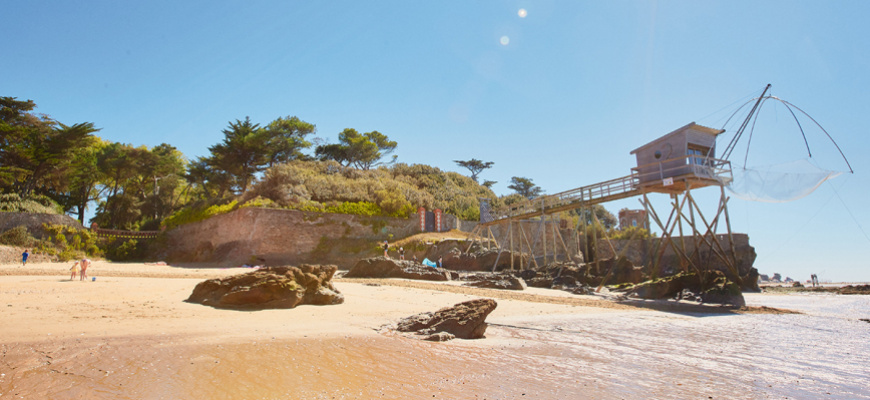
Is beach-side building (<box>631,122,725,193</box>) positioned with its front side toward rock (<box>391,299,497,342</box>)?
no

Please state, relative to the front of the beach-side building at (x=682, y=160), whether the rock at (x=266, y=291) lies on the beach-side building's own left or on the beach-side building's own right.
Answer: on the beach-side building's own right

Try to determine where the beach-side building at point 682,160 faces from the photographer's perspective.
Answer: facing the viewer and to the right of the viewer

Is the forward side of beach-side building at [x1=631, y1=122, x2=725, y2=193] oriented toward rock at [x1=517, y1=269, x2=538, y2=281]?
no

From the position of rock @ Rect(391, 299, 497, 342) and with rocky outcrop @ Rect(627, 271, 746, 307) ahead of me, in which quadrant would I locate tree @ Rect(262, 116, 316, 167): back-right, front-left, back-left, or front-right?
front-left

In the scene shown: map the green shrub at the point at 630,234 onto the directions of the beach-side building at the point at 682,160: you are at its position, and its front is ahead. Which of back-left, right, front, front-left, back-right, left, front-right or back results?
back-left

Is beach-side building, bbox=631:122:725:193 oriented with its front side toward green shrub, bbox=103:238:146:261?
no

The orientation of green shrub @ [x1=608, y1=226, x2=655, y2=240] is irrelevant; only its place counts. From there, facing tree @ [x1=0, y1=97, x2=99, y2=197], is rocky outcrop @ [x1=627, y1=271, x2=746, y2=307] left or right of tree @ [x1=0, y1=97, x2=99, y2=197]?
left

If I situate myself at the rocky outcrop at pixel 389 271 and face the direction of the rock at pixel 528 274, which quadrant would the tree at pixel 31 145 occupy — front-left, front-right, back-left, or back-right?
back-left

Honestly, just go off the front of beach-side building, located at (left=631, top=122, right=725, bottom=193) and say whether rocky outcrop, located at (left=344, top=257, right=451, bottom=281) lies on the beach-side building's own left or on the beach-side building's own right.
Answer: on the beach-side building's own right
